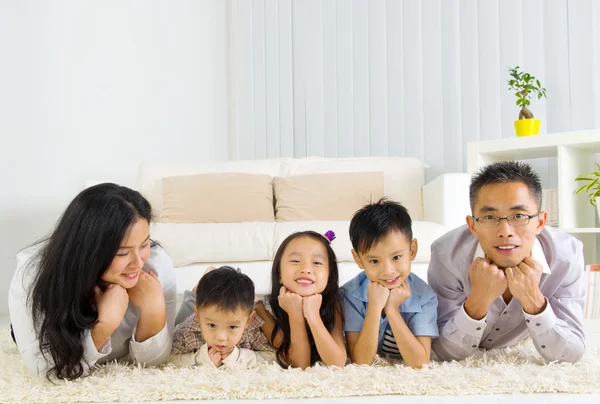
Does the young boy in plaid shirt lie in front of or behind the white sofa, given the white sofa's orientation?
in front

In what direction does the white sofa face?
toward the camera

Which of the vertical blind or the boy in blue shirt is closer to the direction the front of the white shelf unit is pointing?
the boy in blue shirt

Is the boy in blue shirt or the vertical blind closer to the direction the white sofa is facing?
the boy in blue shirt

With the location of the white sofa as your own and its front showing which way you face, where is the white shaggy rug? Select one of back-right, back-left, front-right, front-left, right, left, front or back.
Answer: front

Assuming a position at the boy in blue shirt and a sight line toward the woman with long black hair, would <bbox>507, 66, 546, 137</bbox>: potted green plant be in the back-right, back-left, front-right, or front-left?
back-right

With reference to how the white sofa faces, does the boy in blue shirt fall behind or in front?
in front

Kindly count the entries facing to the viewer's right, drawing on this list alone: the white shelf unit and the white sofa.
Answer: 0

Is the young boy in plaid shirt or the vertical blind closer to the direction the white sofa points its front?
the young boy in plaid shirt

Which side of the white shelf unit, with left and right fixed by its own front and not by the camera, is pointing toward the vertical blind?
right

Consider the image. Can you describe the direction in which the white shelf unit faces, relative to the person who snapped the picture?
facing the viewer and to the left of the viewer
